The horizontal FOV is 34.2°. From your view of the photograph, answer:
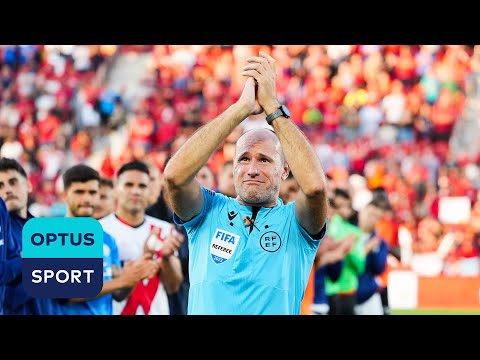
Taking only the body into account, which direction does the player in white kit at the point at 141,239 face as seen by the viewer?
toward the camera

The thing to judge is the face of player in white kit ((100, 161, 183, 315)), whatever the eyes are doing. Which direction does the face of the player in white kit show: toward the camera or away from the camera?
toward the camera
